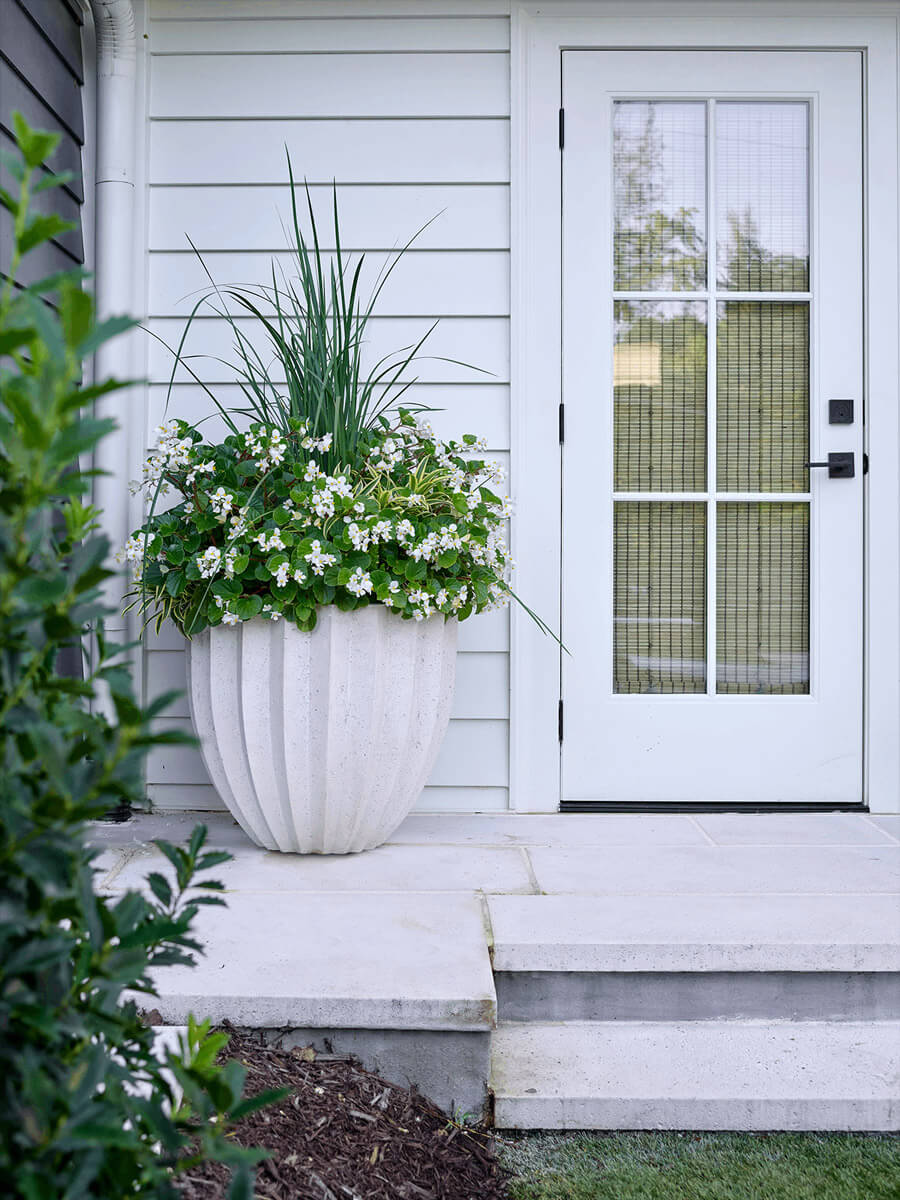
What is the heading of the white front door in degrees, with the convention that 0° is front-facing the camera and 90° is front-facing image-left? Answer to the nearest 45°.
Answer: approximately 0°

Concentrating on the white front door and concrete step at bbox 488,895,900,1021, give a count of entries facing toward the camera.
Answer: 2

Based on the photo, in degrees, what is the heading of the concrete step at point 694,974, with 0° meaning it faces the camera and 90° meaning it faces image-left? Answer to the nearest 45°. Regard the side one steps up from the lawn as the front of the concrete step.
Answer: approximately 0°

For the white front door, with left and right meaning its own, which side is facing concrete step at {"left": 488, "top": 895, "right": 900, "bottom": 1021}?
front

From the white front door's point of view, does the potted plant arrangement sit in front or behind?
in front

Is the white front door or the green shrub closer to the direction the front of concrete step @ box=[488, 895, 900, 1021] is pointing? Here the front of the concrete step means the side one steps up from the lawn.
the green shrub

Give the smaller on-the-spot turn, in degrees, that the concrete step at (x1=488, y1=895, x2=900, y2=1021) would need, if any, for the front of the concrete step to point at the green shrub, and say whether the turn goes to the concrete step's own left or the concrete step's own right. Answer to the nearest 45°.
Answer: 0° — it already faces it

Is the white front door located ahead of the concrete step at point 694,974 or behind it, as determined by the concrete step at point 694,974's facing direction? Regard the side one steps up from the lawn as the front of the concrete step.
behind
